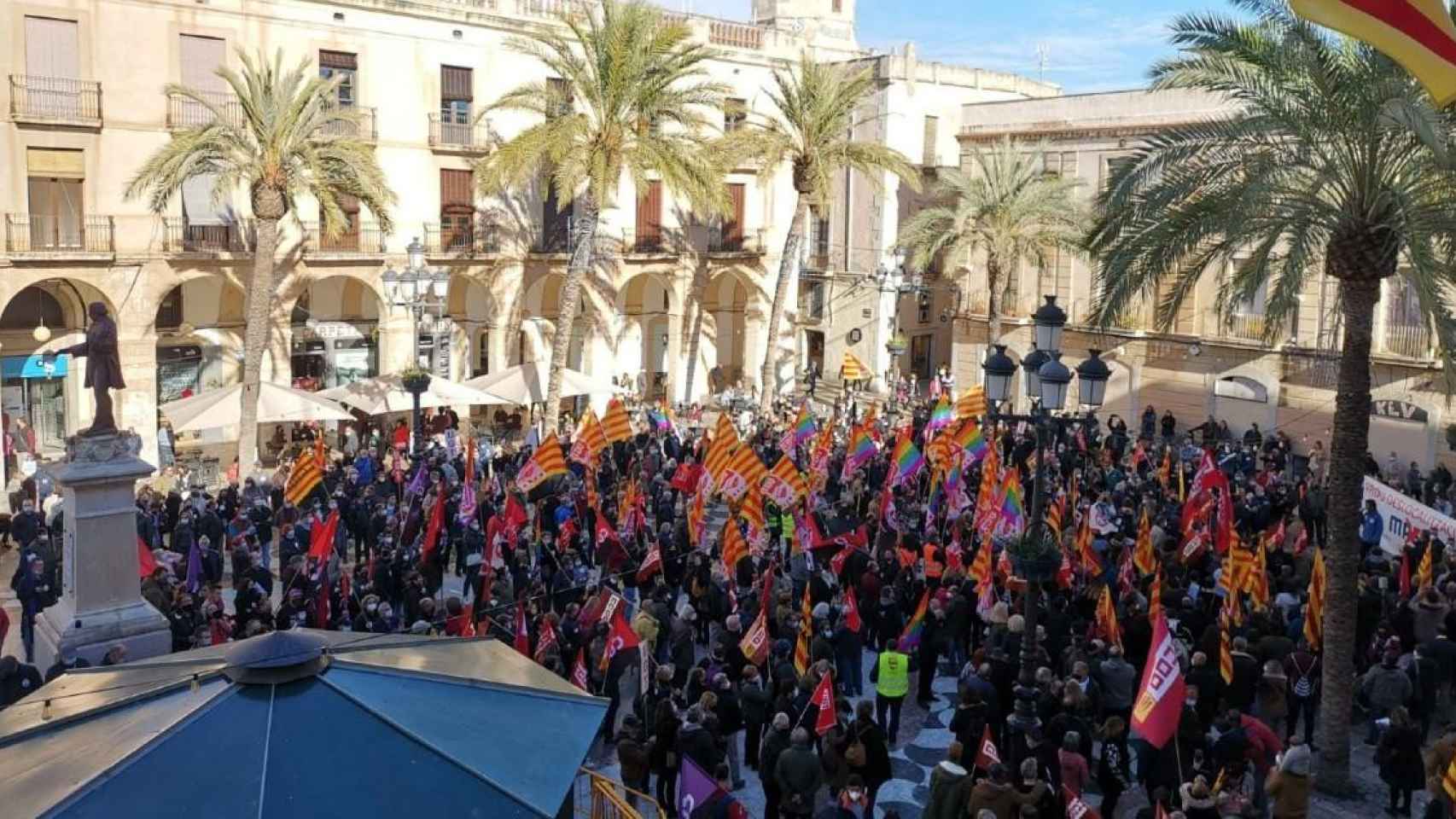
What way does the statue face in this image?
to the viewer's left

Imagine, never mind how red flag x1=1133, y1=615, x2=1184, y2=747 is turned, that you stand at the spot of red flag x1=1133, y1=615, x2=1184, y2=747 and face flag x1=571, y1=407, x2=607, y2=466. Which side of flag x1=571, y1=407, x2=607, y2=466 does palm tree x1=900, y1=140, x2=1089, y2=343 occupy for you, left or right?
right

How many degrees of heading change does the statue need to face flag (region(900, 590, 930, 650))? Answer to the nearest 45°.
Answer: approximately 135° to its left

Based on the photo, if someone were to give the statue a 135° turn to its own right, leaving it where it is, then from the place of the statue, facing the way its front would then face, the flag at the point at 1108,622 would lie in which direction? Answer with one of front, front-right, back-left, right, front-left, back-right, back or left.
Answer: right

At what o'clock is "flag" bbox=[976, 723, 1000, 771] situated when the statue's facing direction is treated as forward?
The flag is roughly at 8 o'clock from the statue.

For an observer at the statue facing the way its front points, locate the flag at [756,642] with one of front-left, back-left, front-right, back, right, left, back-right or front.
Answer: back-left

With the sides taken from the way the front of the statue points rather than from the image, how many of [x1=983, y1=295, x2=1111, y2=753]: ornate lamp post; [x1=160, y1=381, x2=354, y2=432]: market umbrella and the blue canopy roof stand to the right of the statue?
1

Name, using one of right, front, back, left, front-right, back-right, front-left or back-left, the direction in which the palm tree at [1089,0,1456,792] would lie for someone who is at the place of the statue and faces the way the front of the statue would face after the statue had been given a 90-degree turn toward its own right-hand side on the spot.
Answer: back-right

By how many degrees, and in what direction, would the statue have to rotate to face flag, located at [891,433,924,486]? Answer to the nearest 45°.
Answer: approximately 180°

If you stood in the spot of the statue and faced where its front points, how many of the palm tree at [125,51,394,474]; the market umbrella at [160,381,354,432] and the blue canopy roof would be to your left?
1
